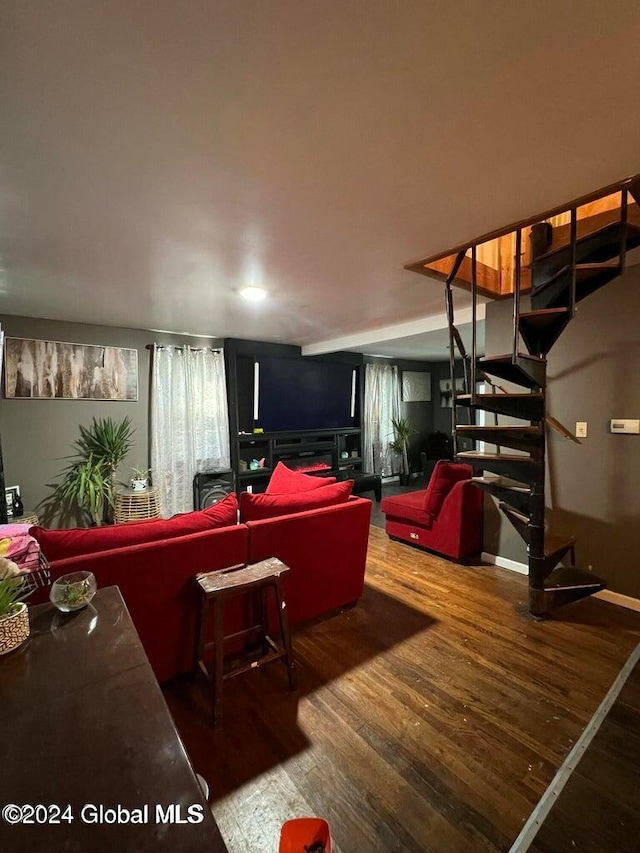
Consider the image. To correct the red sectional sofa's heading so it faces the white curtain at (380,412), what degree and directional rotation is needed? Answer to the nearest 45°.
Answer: approximately 90° to its right

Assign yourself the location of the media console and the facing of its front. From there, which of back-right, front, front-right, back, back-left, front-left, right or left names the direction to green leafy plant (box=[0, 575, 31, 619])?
front-right

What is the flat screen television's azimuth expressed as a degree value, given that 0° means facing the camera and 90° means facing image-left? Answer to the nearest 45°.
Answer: approximately 315°

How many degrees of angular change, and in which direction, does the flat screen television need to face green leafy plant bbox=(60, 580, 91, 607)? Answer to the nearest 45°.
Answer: approximately 45° to its right

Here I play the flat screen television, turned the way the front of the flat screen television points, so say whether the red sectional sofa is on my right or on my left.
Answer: on my right

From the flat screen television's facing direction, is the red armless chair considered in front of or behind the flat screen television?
in front

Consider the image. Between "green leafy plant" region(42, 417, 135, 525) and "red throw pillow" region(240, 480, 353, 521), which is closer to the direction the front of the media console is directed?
the red throw pillow

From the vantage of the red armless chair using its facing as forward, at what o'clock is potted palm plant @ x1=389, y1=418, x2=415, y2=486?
The potted palm plant is roughly at 1 o'clock from the red armless chair.

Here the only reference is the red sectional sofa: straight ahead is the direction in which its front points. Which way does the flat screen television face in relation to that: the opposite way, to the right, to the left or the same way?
the opposite way

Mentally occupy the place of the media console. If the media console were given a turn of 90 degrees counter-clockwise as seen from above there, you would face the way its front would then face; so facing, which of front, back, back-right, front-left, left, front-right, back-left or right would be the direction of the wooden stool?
back-right

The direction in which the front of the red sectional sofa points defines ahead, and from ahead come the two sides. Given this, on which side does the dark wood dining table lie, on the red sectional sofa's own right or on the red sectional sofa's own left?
on the red sectional sofa's own left

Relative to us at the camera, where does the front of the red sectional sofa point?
facing away from the viewer and to the left of the viewer

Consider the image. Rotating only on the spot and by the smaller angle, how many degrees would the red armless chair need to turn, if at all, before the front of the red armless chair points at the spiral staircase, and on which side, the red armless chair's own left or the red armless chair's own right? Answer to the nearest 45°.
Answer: approximately 180°

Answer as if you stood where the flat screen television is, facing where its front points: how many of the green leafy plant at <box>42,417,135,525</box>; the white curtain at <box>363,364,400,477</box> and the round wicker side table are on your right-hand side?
2
